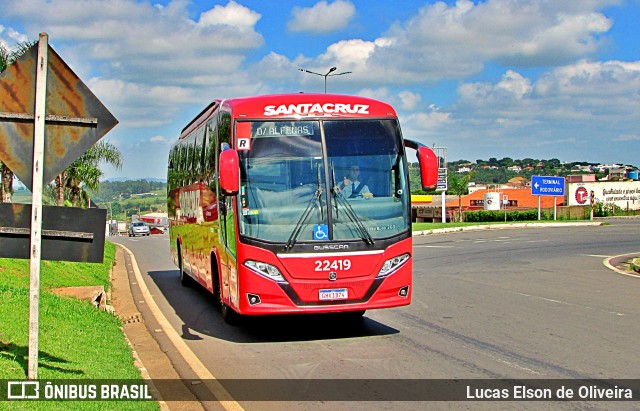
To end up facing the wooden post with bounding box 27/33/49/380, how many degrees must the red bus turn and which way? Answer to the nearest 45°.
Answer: approximately 45° to its right

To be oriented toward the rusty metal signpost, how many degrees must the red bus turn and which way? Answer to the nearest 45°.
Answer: approximately 45° to its right

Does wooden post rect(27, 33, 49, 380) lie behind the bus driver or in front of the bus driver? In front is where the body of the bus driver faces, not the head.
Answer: in front

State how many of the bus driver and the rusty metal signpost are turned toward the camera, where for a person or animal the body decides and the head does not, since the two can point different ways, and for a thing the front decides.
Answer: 1

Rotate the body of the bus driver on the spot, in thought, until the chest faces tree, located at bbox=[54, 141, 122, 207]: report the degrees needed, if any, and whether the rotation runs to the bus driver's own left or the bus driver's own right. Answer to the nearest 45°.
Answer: approximately 135° to the bus driver's own right

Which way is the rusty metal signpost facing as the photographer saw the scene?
facing away from the viewer

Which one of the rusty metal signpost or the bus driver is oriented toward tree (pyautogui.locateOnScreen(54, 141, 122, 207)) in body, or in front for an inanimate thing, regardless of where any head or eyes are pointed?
the rusty metal signpost

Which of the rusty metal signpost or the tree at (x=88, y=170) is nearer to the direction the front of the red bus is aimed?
the rusty metal signpost

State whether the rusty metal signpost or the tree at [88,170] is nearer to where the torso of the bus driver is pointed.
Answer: the rusty metal signpost

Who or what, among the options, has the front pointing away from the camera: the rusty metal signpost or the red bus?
the rusty metal signpost

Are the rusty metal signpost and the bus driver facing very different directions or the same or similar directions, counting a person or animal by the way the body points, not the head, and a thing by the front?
very different directions

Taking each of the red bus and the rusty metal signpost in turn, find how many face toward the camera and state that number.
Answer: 1

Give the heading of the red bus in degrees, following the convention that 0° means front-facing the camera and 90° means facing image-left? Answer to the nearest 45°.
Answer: approximately 0°

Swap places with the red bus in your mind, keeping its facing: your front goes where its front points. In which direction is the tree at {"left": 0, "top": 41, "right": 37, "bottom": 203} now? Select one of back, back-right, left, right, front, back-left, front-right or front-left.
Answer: back-right

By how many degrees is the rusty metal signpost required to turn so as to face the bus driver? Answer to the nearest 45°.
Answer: approximately 45° to its right

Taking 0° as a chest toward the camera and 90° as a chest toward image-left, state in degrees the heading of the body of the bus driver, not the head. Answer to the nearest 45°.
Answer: approximately 0°
